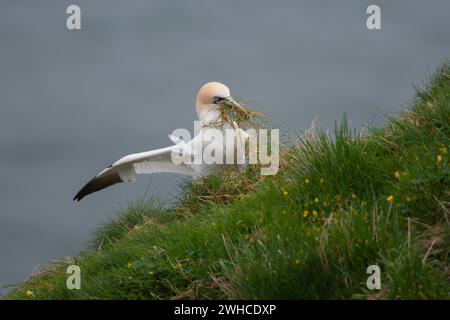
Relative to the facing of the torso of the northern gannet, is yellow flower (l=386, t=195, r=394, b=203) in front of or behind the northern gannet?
in front

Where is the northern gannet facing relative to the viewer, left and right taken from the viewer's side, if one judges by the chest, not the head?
facing the viewer and to the right of the viewer
